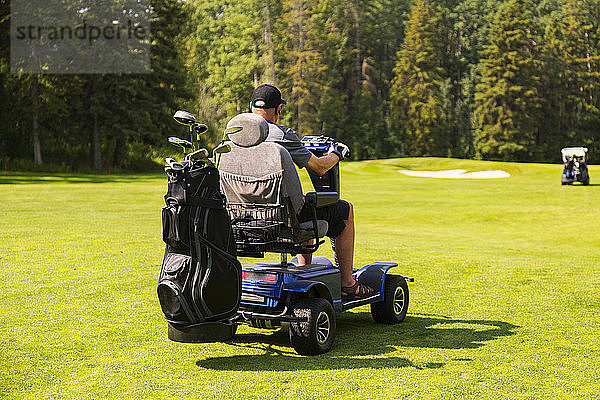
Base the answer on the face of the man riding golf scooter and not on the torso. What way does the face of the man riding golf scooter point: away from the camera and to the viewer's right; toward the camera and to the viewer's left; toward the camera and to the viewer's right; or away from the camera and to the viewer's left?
away from the camera and to the viewer's right

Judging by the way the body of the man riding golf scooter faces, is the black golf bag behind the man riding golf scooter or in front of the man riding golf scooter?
behind

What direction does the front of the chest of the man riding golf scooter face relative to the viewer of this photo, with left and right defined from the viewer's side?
facing away from the viewer and to the right of the viewer
